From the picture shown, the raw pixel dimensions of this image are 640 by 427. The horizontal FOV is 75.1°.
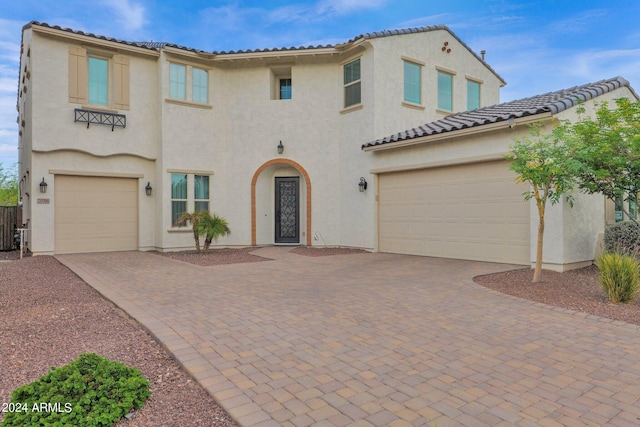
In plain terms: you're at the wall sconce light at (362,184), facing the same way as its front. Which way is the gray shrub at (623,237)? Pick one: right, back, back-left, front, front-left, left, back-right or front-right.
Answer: left

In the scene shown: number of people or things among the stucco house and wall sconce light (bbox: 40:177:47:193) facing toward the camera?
2

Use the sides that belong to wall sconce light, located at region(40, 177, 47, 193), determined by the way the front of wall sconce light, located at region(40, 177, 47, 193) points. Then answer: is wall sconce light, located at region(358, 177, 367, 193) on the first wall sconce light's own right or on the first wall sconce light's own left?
on the first wall sconce light's own left

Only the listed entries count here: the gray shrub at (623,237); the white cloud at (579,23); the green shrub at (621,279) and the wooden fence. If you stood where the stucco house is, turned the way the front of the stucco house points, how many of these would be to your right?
1

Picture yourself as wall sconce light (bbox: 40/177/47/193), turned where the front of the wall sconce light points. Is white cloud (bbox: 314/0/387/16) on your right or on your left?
on your left

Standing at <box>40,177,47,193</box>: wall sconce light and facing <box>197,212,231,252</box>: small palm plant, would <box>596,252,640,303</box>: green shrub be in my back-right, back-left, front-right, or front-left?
front-right

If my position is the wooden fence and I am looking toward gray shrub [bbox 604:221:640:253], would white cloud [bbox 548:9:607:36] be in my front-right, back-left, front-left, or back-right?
front-left

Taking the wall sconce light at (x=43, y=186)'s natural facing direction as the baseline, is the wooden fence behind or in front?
behind

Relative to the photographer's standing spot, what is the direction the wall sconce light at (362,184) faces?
facing the viewer and to the left of the viewer

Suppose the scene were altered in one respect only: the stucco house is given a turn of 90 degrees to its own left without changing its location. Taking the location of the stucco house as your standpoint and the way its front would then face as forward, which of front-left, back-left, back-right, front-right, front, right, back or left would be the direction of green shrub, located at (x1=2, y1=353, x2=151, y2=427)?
right

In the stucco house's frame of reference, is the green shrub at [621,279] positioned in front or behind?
in front

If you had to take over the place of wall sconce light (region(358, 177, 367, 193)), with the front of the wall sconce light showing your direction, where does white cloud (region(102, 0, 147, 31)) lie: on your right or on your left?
on your right

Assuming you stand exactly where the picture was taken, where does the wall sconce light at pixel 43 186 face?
facing the viewer

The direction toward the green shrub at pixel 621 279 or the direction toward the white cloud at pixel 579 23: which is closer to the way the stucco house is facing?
the green shrub

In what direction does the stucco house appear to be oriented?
toward the camera
